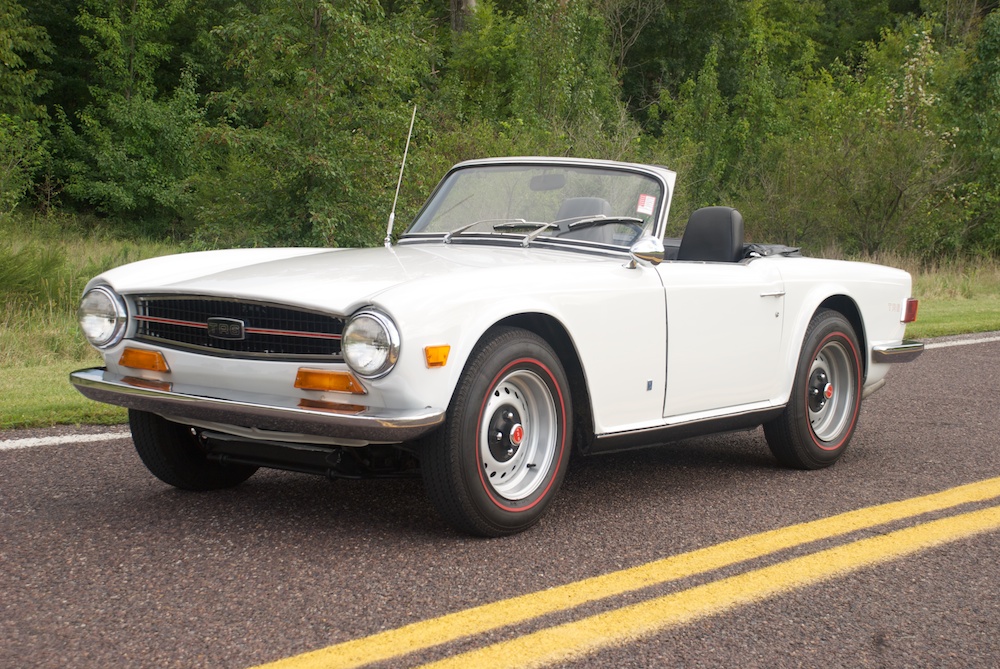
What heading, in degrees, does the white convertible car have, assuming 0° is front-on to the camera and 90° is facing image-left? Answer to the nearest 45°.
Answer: approximately 45°

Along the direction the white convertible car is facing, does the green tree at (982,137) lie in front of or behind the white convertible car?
behind

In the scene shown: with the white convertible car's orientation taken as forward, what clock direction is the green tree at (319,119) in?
The green tree is roughly at 4 o'clock from the white convertible car.

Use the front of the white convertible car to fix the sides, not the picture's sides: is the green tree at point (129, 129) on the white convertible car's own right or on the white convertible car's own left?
on the white convertible car's own right

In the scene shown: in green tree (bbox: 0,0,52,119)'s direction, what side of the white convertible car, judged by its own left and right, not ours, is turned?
right

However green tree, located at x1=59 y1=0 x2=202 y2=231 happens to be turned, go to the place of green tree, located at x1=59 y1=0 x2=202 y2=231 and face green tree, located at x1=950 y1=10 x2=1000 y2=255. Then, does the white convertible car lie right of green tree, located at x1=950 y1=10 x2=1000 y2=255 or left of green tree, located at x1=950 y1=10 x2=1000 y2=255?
right
